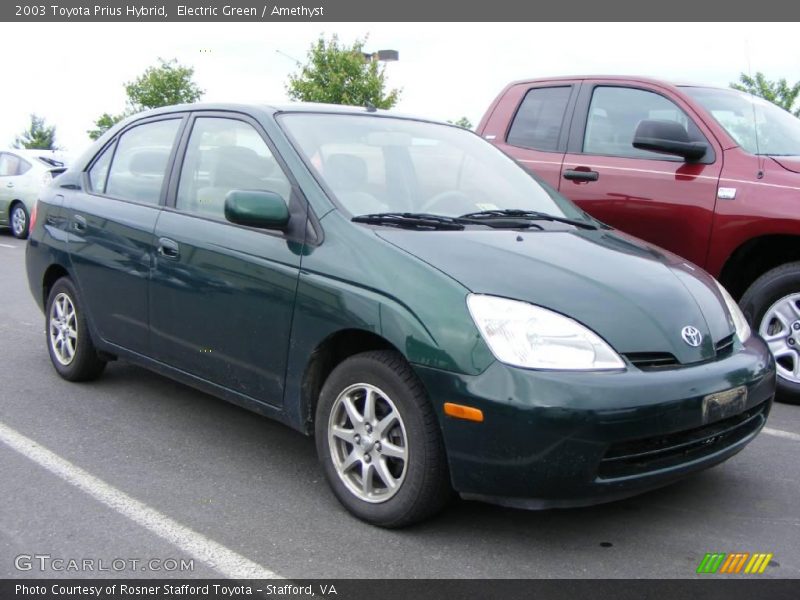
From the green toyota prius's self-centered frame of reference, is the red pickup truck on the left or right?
on its left

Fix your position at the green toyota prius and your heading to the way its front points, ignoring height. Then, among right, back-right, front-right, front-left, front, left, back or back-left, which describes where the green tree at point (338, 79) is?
back-left

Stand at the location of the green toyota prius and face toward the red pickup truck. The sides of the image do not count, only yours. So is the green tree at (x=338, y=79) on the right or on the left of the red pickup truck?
left

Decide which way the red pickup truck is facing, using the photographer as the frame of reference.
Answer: facing the viewer and to the right of the viewer

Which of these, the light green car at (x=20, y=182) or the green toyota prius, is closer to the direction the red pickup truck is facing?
the green toyota prius

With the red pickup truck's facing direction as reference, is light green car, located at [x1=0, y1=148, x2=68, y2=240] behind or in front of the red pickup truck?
behind

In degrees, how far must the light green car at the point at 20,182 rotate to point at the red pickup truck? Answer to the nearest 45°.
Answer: approximately 135° to its left

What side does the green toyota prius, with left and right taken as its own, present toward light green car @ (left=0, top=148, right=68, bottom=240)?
back

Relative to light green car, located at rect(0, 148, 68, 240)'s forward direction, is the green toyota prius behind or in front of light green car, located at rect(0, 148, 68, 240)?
behind

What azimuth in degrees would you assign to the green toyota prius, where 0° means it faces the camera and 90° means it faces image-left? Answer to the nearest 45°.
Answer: approximately 315°

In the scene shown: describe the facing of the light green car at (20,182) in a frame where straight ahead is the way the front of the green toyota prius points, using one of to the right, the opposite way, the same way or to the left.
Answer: the opposite way

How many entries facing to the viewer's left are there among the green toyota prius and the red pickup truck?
0

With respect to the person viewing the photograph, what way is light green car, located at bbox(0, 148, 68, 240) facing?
facing away from the viewer and to the left of the viewer
